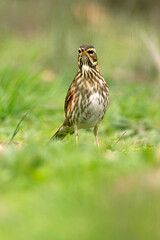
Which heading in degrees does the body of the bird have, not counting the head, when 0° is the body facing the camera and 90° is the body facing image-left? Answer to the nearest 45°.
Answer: approximately 315°
